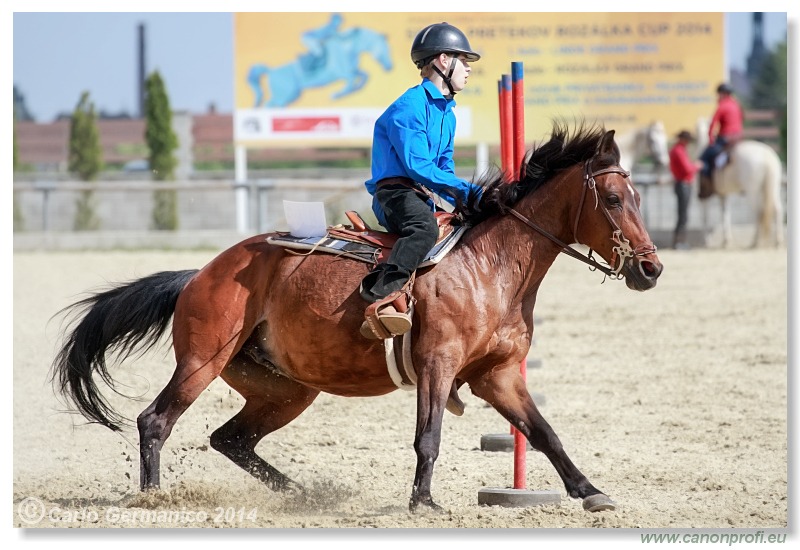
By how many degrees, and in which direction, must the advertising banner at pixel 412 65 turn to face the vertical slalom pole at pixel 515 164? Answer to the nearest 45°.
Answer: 0° — it already faces it

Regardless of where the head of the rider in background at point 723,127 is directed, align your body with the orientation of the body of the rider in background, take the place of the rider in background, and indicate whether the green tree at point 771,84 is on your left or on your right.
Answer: on your right

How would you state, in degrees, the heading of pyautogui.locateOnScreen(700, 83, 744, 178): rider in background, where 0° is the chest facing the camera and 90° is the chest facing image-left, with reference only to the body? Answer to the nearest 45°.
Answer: approximately 90°

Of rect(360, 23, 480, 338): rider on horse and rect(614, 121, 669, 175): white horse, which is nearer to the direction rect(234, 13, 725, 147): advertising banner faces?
the rider on horse

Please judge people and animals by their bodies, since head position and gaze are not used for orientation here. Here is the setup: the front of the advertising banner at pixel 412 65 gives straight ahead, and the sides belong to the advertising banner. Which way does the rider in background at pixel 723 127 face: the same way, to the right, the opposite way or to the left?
to the right

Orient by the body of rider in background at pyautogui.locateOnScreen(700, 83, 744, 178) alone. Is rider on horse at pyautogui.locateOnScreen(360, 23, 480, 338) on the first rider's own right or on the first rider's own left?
on the first rider's own left
